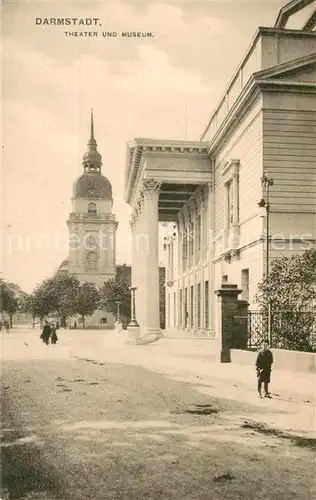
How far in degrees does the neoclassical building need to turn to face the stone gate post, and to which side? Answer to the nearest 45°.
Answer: approximately 90° to its left

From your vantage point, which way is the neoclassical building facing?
to the viewer's left

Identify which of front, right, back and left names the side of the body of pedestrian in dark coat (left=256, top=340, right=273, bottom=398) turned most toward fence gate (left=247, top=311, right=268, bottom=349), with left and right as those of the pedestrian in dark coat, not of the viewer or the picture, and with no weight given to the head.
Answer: back

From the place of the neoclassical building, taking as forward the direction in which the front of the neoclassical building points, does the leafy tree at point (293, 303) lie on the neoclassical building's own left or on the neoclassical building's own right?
on the neoclassical building's own left

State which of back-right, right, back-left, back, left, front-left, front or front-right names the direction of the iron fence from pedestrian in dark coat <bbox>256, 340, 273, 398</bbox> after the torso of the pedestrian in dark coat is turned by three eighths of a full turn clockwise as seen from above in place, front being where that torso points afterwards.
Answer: front-right

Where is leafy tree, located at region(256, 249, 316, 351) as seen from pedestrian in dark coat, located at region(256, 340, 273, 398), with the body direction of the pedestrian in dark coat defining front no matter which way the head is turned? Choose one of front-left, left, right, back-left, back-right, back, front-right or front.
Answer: back

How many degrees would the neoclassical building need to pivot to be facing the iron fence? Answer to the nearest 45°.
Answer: approximately 90° to its left

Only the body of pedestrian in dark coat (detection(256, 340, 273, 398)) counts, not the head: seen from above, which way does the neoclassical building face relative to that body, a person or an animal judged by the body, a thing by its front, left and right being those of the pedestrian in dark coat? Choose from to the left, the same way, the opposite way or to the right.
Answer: to the right

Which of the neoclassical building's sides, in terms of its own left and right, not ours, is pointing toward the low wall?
left

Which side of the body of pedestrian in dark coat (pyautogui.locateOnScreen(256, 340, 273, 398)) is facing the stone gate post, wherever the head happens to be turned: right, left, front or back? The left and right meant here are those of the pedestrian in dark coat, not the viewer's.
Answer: back

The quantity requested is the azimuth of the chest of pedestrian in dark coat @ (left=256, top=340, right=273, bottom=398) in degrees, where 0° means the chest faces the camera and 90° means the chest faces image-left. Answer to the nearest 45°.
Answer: approximately 0°

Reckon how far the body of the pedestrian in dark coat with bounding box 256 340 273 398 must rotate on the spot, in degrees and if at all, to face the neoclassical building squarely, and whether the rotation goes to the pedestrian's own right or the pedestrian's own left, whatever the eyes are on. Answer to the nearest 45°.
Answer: approximately 180°
